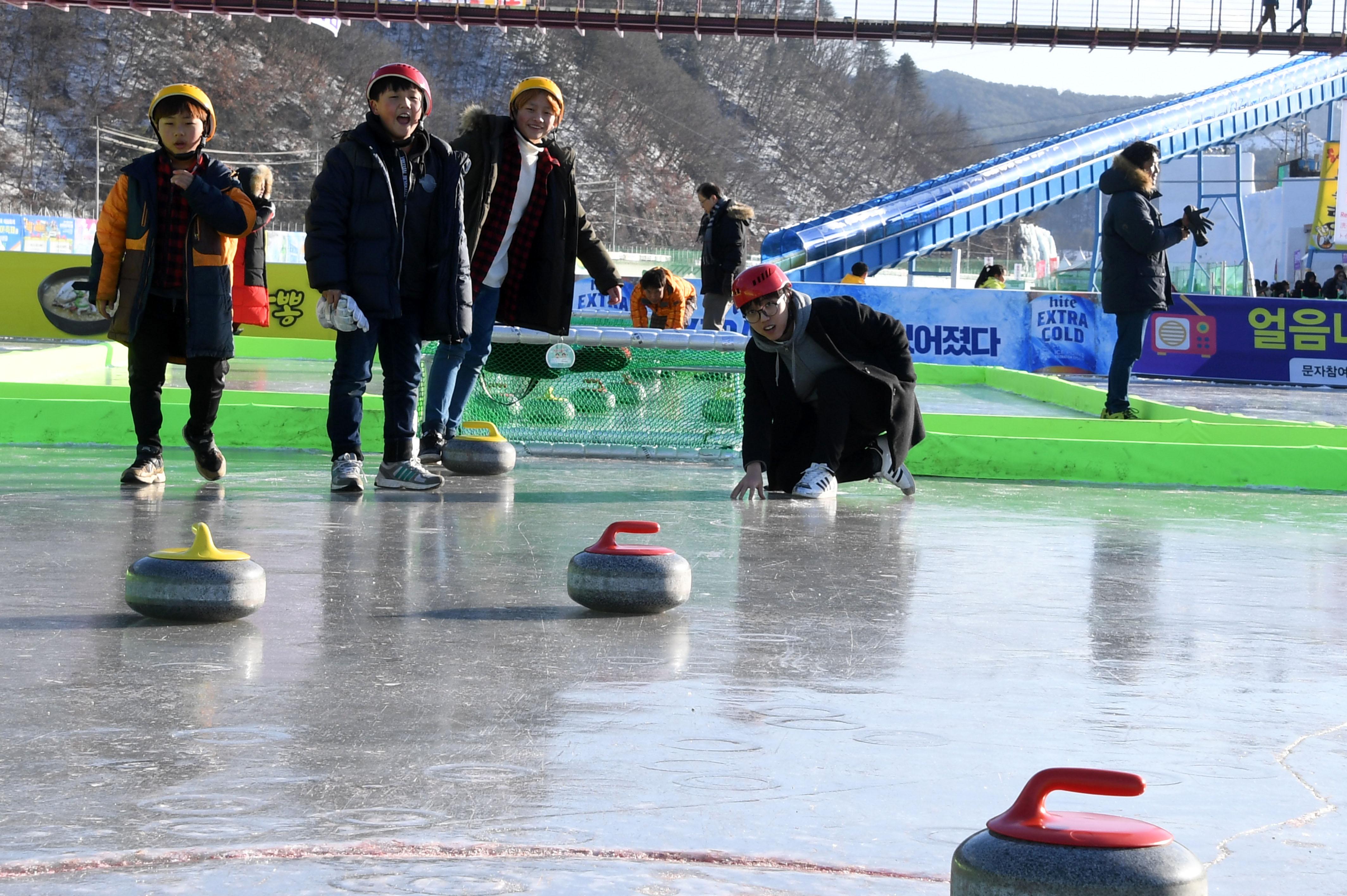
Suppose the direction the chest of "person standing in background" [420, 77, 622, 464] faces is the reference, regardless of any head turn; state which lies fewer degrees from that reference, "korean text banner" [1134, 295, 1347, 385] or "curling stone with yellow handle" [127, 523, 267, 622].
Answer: the curling stone with yellow handle

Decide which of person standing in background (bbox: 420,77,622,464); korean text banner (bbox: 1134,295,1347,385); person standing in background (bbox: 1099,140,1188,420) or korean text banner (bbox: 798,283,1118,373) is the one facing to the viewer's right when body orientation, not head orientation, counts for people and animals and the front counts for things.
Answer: person standing in background (bbox: 1099,140,1188,420)

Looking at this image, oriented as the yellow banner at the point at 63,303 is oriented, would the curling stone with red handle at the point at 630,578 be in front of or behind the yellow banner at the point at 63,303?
in front

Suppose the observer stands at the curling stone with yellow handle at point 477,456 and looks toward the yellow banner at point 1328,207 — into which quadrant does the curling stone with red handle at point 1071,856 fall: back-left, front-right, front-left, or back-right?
back-right

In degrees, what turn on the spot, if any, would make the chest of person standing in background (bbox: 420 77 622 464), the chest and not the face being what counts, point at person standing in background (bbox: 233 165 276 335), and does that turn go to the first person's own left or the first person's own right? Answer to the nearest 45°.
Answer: approximately 90° to the first person's own right

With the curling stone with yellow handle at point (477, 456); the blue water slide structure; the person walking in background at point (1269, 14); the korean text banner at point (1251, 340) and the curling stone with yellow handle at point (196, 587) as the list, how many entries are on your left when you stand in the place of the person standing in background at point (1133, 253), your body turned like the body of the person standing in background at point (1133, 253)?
3

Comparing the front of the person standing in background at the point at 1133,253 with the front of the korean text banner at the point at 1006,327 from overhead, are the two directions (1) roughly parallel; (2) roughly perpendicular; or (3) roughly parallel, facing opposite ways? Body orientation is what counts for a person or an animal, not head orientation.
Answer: roughly perpendicular

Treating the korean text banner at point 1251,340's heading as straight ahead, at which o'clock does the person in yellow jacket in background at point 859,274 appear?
The person in yellow jacket in background is roughly at 3 o'clock from the korean text banner.

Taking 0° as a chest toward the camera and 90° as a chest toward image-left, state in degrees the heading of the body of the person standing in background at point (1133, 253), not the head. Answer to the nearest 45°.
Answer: approximately 270°

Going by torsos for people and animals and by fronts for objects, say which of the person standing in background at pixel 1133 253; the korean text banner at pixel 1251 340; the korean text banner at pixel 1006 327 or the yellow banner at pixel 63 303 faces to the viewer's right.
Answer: the person standing in background

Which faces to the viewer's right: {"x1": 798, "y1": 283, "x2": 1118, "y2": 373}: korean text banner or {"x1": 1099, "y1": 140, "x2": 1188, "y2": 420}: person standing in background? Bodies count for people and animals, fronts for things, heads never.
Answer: the person standing in background
